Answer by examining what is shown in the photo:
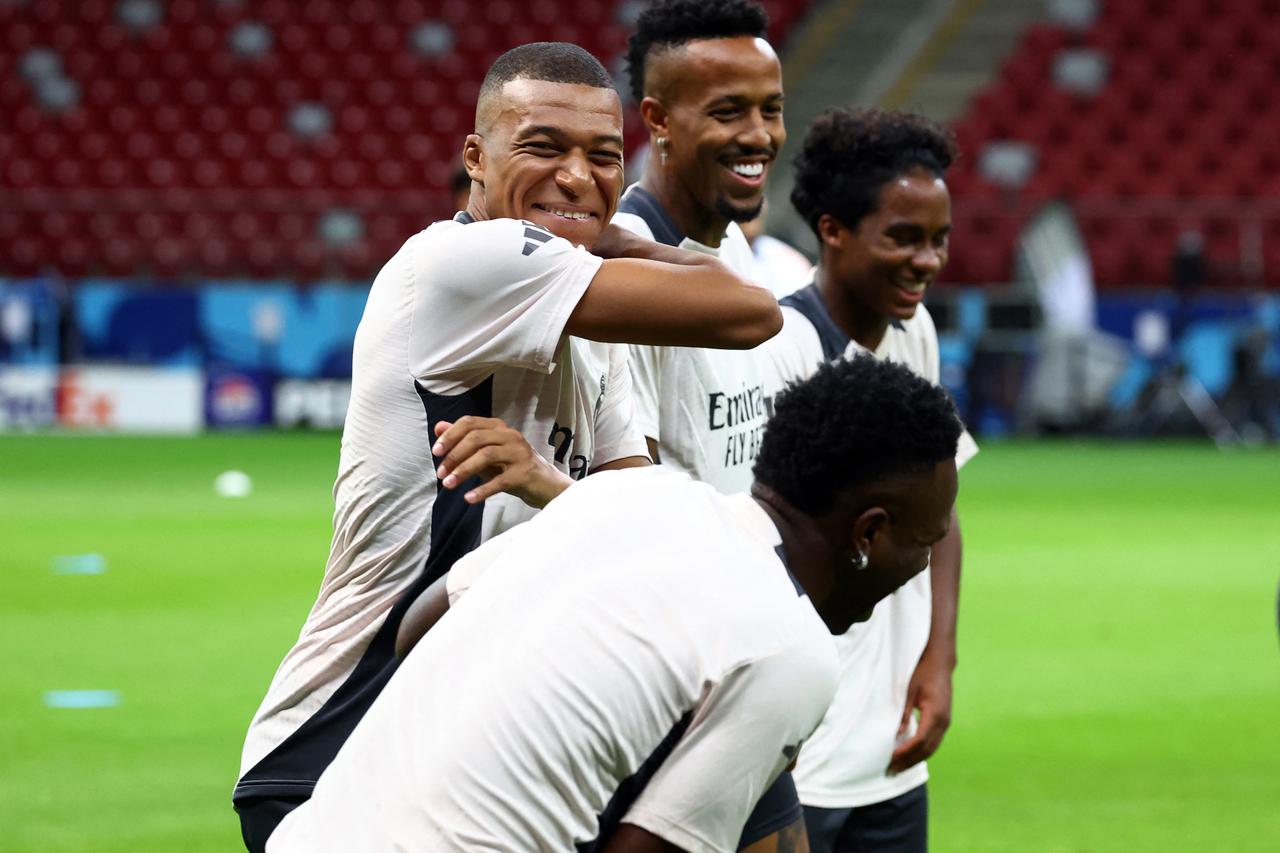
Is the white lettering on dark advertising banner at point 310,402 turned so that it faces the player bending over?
yes

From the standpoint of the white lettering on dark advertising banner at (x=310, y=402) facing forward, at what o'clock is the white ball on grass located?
The white ball on grass is roughly at 12 o'clock from the white lettering on dark advertising banner.

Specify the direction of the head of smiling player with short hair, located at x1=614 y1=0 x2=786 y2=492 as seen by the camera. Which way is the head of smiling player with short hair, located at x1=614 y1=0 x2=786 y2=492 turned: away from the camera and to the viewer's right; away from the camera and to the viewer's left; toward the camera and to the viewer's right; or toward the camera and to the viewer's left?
toward the camera and to the viewer's right

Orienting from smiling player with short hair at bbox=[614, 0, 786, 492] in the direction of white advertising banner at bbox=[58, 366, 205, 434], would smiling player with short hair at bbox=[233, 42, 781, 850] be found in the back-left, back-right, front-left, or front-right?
back-left

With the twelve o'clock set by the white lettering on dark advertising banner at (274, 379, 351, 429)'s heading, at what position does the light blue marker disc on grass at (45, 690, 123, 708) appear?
The light blue marker disc on grass is roughly at 12 o'clock from the white lettering on dark advertising banner.

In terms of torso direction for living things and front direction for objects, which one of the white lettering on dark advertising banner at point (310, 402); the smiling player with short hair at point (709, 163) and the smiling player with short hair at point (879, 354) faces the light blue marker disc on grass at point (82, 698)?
the white lettering on dark advertising banner

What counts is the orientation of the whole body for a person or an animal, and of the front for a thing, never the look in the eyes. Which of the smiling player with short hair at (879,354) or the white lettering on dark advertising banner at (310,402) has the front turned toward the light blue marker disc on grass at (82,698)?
the white lettering on dark advertising banner

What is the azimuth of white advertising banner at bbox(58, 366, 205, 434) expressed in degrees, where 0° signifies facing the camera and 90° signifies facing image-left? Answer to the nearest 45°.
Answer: approximately 0°

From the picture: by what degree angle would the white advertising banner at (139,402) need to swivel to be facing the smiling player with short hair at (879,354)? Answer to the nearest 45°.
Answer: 0° — it already faces them

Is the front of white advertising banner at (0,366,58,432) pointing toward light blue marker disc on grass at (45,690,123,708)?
yes

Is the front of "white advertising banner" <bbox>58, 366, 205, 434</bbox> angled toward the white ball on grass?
yes
